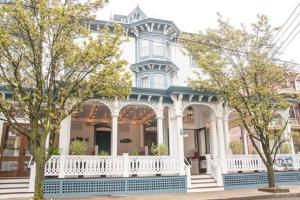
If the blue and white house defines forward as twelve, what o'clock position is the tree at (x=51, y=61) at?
The tree is roughly at 1 o'clock from the blue and white house.

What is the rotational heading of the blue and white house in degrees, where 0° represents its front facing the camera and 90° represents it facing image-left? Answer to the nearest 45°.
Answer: approximately 0°

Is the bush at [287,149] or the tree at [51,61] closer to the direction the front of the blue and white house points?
the tree
